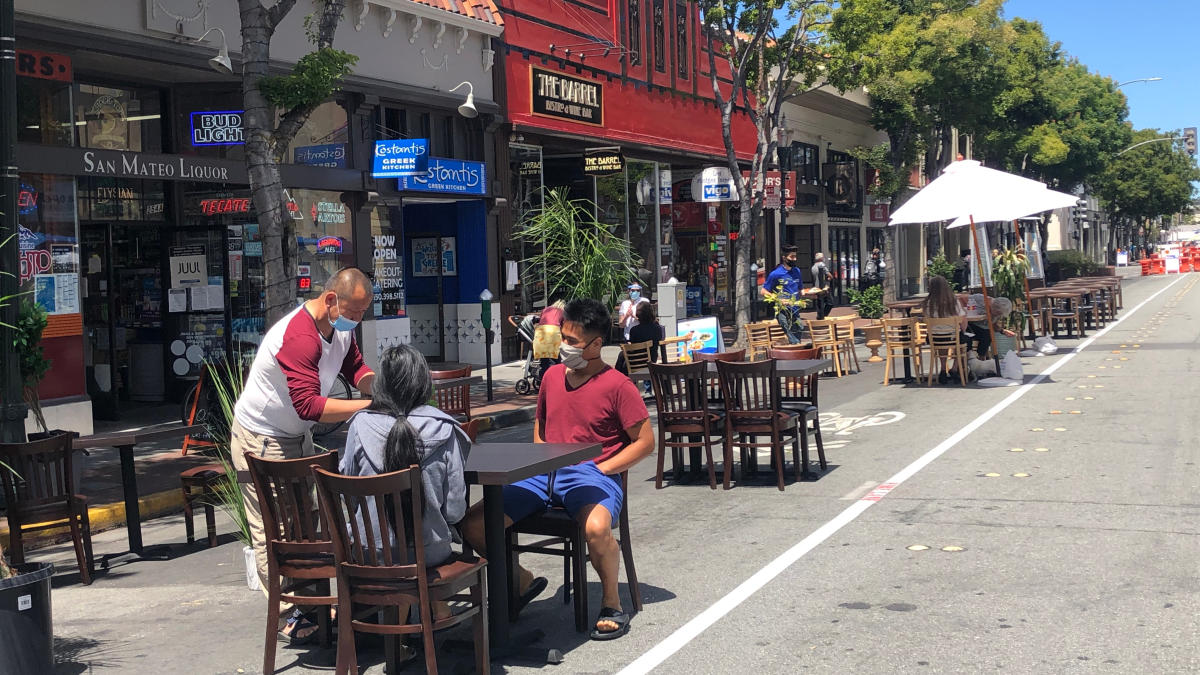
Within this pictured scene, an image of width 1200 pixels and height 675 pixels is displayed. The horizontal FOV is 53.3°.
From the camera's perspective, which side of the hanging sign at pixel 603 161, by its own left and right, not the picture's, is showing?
front

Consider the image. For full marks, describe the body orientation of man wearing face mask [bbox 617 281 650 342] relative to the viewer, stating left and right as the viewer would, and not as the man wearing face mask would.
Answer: facing the viewer

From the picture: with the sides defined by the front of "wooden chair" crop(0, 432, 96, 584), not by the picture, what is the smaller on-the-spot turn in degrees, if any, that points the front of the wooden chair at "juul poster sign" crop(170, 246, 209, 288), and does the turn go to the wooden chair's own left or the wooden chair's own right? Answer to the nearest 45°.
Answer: approximately 45° to the wooden chair's own left

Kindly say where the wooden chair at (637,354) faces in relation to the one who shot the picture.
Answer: facing away from the viewer

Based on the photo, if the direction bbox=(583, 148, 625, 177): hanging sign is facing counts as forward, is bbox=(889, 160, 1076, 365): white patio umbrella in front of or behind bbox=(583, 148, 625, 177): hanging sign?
in front

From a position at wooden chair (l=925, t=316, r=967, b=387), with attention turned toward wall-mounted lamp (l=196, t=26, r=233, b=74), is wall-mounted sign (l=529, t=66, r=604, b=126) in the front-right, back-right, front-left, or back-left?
front-right

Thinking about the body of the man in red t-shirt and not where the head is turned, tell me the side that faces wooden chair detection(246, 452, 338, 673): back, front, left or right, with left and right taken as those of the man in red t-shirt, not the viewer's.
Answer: front

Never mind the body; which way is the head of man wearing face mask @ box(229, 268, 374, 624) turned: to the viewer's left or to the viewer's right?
to the viewer's right

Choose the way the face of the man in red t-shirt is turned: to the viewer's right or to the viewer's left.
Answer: to the viewer's left

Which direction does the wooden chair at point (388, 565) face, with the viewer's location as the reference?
facing away from the viewer and to the right of the viewer

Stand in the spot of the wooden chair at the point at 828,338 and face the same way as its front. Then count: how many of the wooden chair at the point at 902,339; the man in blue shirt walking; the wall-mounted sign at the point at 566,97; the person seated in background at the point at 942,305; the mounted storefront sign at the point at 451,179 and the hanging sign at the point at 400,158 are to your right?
2

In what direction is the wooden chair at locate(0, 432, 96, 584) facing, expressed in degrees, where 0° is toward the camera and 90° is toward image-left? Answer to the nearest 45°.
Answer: approximately 225°

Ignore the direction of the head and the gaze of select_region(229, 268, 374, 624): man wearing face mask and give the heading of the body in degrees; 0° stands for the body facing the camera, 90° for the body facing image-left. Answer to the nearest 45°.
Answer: approximately 315°

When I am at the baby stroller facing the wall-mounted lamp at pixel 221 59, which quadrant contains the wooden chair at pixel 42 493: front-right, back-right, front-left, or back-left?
front-left

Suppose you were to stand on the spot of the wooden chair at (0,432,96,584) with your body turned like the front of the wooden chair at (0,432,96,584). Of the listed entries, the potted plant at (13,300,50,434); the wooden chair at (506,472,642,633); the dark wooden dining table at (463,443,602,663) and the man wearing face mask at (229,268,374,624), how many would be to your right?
3
